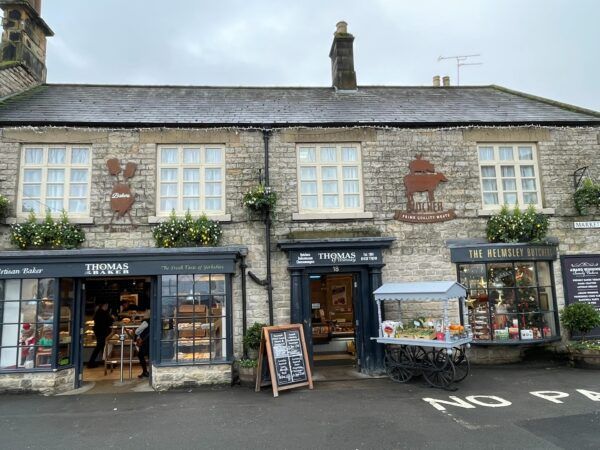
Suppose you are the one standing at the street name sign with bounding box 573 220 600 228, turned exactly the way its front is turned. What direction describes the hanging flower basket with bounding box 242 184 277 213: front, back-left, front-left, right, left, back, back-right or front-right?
front-right

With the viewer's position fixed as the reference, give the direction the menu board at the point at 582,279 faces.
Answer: facing the viewer

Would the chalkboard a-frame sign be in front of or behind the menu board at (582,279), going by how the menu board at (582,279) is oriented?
in front

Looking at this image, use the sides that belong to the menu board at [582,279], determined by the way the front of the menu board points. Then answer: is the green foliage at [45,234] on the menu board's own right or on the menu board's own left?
on the menu board's own right

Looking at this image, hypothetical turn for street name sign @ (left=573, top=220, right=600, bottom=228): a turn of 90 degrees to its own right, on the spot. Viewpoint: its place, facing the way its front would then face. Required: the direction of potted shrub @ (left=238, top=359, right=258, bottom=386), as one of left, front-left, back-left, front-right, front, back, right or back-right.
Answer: front-left

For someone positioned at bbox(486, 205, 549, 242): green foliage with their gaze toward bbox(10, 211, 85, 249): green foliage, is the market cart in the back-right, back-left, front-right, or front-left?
front-left

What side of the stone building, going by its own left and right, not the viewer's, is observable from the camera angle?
front

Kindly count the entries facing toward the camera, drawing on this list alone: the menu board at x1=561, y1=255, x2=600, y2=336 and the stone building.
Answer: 2

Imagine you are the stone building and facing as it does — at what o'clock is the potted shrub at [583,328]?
The potted shrub is roughly at 9 o'clock from the stone building.

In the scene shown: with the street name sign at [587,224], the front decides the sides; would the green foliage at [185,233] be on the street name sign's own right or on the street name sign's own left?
on the street name sign's own right

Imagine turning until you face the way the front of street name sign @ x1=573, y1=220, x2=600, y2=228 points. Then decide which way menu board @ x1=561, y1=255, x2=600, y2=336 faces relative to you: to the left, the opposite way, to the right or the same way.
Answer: the same way

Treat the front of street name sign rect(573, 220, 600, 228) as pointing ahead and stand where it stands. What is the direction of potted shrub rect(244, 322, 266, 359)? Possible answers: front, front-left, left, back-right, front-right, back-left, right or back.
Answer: front-right

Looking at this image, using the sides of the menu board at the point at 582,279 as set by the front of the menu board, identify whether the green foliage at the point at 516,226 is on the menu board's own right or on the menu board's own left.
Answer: on the menu board's own right

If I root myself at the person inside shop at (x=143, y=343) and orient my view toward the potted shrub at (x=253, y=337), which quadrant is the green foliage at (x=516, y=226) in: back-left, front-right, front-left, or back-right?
front-left

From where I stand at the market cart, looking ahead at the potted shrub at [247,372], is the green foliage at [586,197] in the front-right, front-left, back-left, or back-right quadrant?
back-right

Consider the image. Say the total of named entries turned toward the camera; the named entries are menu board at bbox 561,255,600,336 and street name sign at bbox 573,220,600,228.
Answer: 2

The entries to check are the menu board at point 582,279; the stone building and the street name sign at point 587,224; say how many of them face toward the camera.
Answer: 3
